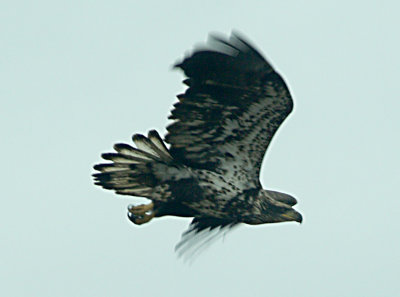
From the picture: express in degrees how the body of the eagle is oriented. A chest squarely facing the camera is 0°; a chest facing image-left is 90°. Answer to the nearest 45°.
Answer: approximately 270°
